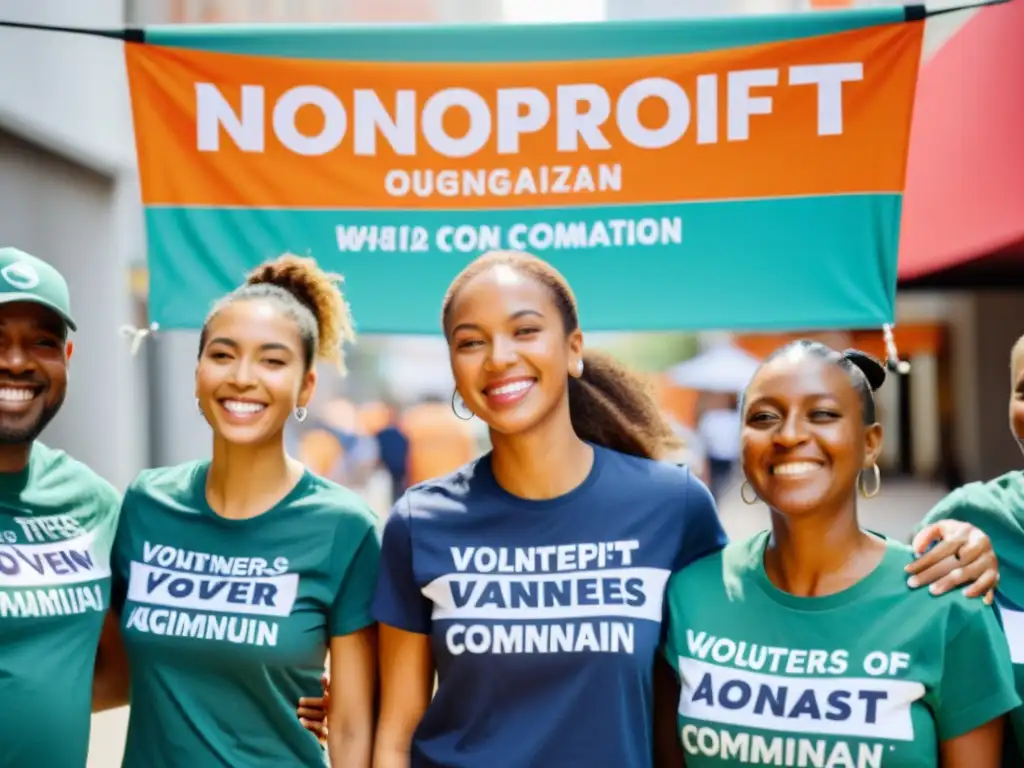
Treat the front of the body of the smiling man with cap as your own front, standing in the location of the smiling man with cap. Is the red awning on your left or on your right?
on your left

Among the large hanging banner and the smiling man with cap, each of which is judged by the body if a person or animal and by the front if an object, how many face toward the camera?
2

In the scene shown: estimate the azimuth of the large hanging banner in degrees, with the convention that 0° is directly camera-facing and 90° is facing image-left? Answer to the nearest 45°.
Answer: approximately 0°
